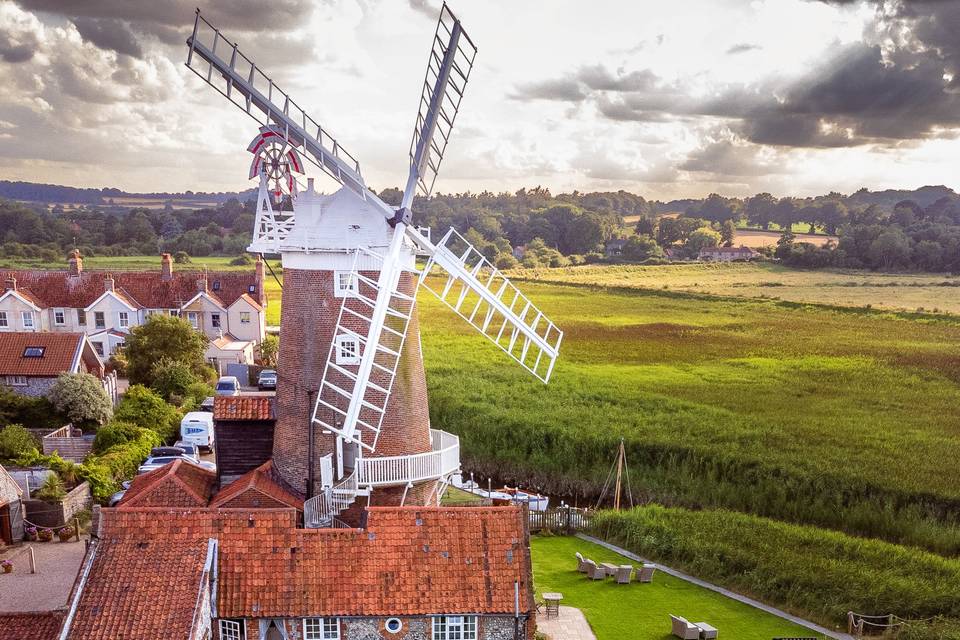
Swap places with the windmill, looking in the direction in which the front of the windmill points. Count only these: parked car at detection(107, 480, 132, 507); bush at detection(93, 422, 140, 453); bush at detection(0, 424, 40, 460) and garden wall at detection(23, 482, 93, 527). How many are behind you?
4

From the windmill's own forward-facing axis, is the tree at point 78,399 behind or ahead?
behind

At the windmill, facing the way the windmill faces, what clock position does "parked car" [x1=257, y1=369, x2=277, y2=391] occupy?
The parked car is roughly at 7 o'clock from the windmill.

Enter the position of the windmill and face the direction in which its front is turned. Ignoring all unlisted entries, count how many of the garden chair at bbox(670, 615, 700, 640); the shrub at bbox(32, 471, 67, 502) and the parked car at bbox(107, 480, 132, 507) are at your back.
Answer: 2

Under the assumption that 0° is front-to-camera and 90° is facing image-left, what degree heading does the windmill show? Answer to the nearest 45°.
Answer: approximately 315°

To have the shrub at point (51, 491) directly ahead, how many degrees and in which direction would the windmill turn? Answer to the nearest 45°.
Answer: approximately 180°

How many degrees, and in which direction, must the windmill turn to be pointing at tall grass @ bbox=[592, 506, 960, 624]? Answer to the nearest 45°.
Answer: approximately 45° to its left
